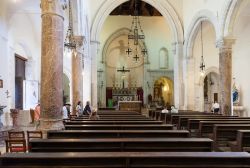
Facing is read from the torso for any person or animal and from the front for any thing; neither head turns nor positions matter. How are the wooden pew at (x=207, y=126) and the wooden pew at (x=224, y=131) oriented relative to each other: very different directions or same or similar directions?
same or similar directions

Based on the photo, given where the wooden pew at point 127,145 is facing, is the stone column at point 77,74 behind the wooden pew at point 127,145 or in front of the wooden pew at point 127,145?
in front

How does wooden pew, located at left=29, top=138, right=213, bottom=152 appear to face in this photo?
away from the camera

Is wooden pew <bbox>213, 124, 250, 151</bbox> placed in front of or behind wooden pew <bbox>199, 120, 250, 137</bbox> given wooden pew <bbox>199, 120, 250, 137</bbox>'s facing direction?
behind

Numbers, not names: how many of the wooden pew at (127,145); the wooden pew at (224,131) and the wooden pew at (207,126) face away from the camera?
3

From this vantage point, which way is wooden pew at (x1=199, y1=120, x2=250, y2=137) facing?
away from the camera

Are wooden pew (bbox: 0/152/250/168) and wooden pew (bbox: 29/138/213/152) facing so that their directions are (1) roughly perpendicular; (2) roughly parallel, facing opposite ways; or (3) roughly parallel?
roughly parallel

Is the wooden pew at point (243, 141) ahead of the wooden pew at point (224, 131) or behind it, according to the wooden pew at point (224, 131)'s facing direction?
behind

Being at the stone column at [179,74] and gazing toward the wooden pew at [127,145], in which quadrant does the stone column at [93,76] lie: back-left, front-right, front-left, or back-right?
front-right

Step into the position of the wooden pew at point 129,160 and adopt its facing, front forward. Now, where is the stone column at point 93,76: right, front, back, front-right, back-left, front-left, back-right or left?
front

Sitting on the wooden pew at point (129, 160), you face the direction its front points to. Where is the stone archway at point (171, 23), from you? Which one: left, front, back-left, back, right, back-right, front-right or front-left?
front

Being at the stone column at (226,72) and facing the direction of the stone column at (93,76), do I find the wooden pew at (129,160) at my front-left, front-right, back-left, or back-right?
back-left

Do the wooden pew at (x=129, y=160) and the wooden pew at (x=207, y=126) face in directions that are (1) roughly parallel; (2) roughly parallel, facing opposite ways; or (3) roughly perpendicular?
roughly parallel

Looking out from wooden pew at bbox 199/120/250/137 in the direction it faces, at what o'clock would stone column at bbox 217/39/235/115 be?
The stone column is roughly at 12 o'clock from the wooden pew.

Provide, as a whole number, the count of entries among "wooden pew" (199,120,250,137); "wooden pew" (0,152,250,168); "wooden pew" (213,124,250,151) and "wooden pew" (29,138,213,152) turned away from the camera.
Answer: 4

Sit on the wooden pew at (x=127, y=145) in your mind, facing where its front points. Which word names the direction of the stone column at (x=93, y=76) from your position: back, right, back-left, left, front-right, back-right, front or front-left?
front

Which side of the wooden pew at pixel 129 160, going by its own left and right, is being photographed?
back
